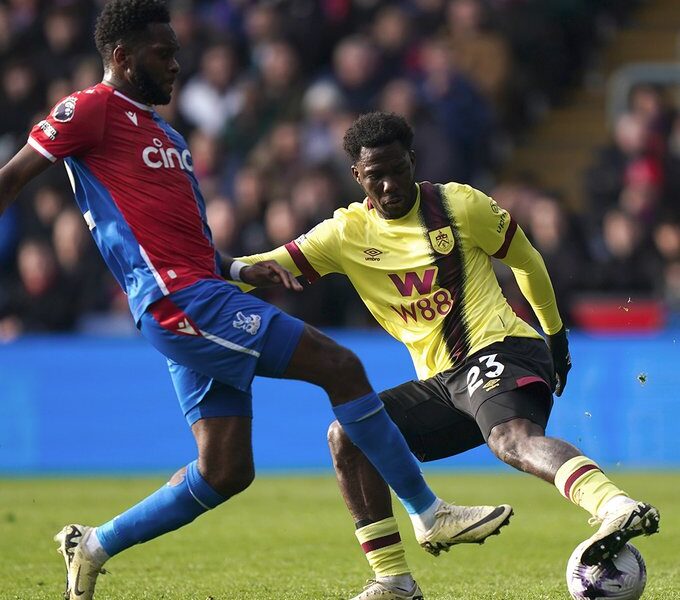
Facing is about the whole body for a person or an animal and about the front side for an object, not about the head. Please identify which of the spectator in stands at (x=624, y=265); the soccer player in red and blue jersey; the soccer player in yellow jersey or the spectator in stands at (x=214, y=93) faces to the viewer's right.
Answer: the soccer player in red and blue jersey

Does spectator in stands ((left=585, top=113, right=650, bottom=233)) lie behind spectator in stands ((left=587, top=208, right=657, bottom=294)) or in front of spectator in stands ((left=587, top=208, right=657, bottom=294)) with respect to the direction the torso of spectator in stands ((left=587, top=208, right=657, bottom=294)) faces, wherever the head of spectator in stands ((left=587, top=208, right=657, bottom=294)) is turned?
behind

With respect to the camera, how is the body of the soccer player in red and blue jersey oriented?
to the viewer's right

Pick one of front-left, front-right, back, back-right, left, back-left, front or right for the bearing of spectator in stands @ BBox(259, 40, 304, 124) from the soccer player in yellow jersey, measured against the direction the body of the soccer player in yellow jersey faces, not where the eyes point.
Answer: back

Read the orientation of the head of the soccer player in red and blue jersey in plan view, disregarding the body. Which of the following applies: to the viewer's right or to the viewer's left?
to the viewer's right

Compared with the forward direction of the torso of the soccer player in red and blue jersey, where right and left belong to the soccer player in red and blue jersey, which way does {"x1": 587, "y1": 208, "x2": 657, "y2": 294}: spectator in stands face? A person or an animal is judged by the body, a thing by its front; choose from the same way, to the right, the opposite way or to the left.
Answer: to the right

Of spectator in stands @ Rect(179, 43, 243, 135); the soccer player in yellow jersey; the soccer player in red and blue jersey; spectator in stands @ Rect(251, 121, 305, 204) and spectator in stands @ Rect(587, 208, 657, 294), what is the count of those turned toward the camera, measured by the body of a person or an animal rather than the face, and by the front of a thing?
4

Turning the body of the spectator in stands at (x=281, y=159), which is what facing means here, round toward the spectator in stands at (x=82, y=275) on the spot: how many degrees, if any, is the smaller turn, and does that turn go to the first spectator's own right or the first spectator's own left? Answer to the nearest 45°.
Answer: approximately 90° to the first spectator's own right
